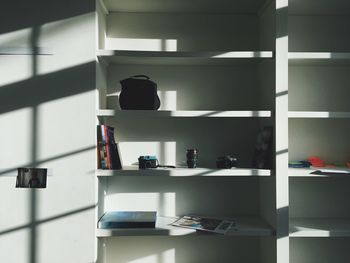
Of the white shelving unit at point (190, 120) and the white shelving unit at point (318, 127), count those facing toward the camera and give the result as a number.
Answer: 2

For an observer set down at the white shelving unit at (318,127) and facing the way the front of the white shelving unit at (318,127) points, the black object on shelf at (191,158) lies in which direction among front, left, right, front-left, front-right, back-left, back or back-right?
front-right

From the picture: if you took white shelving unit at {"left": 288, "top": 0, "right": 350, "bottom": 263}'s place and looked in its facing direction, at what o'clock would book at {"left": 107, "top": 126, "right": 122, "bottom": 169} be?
The book is roughly at 2 o'clock from the white shelving unit.

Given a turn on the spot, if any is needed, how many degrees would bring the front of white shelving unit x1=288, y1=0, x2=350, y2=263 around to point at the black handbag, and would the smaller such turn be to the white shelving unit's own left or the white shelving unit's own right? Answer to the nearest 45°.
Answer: approximately 45° to the white shelving unit's own right

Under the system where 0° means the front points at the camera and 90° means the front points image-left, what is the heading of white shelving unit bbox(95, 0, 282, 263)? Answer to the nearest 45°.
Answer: approximately 0°

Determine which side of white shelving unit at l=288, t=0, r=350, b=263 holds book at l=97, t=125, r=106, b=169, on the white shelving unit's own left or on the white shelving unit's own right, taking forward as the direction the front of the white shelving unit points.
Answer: on the white shelving unit's own right

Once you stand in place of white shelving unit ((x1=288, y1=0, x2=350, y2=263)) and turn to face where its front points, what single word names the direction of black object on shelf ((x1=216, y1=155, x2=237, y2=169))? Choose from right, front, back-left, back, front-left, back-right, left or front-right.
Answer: front-right

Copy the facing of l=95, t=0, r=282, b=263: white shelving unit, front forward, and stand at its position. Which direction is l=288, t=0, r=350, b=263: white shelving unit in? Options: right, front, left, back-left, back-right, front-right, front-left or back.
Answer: left

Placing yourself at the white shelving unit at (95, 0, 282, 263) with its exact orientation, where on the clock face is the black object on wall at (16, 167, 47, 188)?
The black object on wall is roughly at 2 o'clock from the white shelving unit.
